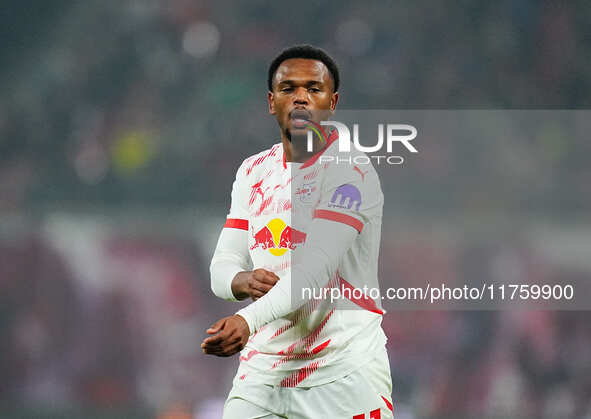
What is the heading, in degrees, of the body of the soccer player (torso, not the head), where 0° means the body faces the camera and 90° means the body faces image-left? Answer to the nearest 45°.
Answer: approximately 45°
